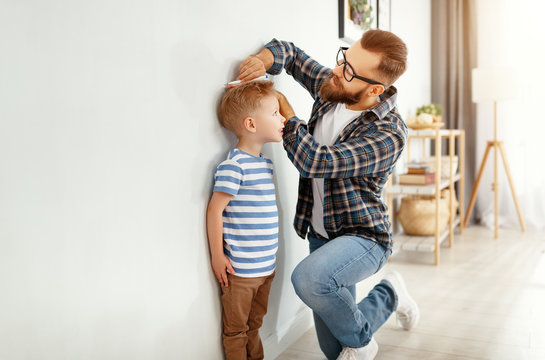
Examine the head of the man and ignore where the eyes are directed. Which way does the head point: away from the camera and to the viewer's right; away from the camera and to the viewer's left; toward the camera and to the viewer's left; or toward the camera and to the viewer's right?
toward the camera and to the viewer's left

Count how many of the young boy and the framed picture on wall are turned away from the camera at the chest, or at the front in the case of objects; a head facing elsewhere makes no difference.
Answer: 0

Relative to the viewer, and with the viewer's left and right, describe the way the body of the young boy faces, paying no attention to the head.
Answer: facing to the right of the viewer

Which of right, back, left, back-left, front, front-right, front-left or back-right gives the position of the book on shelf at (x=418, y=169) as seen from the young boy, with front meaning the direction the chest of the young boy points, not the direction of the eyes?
front-left

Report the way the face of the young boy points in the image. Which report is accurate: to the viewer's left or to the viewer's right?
to the viewer's right

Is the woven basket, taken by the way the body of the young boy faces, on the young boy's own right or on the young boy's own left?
on the young boy's own left
